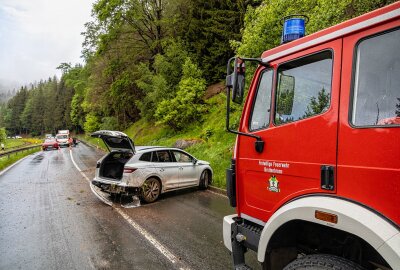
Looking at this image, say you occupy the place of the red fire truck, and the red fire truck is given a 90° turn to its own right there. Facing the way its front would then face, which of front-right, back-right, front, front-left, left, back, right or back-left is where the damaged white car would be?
left

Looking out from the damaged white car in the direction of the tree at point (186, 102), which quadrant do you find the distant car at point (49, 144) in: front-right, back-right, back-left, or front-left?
front-left

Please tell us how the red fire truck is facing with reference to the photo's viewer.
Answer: facing away from the viewer and to the left of the viewer

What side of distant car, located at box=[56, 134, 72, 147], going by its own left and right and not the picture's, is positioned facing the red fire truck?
front

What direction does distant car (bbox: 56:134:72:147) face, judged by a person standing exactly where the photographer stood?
facing the viewer

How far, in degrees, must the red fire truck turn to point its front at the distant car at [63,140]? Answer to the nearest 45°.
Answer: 0° — it already faces it

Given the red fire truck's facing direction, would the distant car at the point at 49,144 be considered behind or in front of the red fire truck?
in front

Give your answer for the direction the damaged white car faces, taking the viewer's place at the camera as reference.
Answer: facing away from the viewer and to the right of the viewer

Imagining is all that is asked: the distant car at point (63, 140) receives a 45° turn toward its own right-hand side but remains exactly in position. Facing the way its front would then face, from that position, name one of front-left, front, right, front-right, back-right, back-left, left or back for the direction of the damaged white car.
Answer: front-left

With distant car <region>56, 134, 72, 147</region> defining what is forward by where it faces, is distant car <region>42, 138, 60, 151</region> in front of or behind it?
in front

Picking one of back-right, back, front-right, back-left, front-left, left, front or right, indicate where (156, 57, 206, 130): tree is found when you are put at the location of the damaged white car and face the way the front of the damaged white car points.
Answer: front-left
